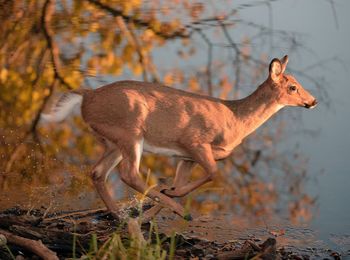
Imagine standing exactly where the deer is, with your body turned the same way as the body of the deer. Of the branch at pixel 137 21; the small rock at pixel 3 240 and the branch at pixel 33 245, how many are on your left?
1

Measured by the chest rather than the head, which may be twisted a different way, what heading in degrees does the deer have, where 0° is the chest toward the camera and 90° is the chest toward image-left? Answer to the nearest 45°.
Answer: approximately 270°

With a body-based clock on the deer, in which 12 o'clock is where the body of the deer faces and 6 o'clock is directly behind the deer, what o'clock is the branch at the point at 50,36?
The branch is roughly at 8 o'clock from the deer.

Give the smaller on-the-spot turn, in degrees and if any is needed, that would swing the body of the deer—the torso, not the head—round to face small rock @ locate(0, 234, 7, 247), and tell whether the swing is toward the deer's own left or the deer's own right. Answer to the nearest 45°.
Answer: approximately 135° to the deer's own right

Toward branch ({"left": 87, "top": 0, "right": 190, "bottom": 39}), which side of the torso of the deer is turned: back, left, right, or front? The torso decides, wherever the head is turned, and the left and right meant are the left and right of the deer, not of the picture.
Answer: left
